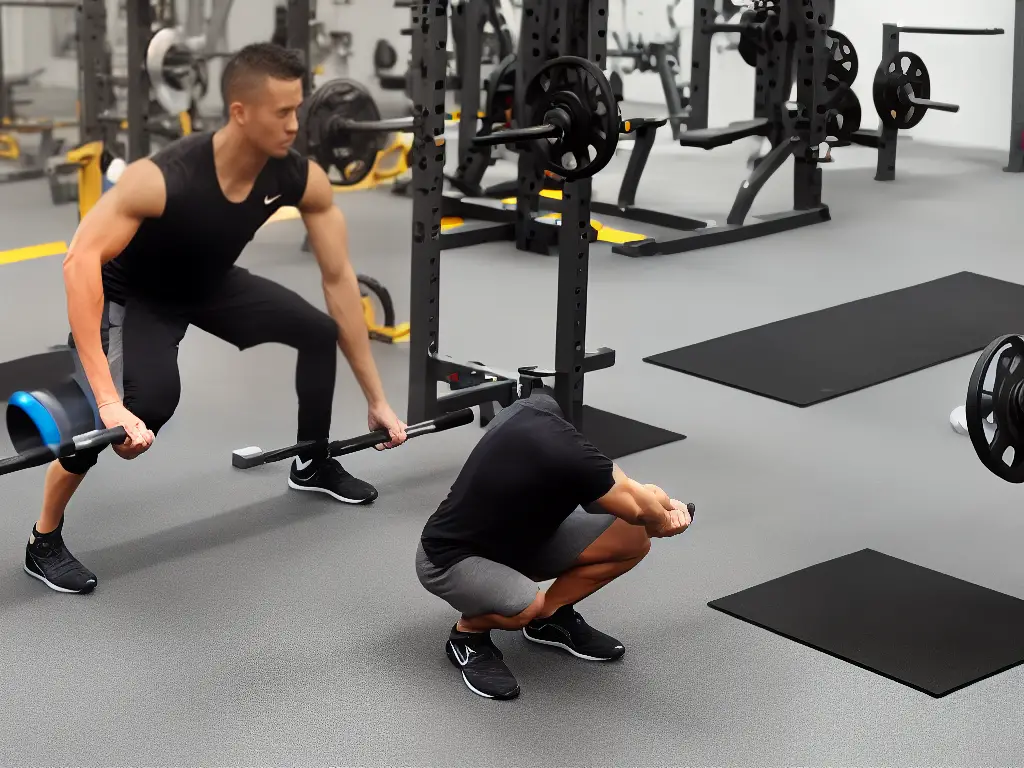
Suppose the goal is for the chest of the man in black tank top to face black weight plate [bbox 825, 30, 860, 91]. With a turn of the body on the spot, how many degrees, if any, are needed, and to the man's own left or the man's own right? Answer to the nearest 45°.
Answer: approximately 90° to the man's own left

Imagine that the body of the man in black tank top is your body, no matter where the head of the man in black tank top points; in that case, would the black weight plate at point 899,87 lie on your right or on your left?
on your left

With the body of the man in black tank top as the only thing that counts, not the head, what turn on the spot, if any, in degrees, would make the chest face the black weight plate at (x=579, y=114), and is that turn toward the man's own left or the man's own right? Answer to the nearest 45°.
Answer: approximately 90° to the man's own left

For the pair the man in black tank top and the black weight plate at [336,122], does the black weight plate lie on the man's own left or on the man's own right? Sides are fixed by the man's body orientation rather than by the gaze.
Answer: on the man's own left

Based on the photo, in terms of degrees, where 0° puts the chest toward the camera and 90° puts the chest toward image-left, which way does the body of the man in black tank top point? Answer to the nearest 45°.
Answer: approximately 315°

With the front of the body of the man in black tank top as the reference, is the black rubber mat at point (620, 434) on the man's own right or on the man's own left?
on the man's own left

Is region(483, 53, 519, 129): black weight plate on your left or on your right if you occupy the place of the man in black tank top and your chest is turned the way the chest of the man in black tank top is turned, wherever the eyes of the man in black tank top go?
on your left

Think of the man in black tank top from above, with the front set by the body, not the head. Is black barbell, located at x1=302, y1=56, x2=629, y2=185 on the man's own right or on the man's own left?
on the man's own left

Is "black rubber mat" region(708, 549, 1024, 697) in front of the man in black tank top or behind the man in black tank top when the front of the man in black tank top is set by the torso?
in front

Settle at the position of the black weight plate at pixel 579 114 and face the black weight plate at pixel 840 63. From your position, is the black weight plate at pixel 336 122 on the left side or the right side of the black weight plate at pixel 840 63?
left
